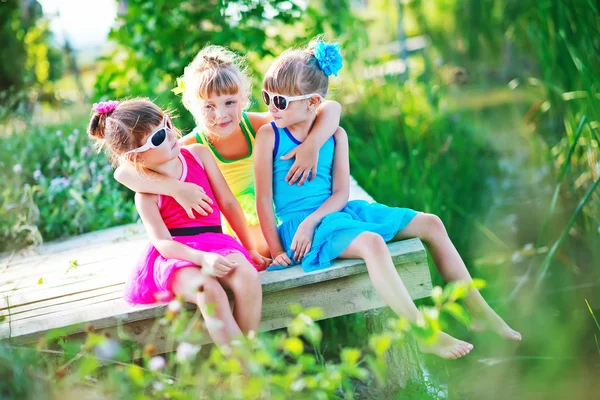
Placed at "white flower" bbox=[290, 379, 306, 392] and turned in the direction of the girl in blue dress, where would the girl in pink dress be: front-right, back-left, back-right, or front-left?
front-left

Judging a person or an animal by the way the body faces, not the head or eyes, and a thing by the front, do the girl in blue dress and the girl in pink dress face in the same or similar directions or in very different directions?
same or similar directions

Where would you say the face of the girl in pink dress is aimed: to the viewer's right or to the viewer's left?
to the viewer's right

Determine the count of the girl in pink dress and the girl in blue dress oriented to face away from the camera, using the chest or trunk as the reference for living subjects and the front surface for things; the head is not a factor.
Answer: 0

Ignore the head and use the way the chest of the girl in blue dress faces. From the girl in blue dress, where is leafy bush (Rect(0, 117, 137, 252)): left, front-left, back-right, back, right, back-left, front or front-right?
back

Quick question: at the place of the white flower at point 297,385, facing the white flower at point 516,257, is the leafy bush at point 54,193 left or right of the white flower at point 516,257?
left

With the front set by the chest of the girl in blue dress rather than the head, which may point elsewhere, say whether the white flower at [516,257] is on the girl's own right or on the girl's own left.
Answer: on the girl's own left

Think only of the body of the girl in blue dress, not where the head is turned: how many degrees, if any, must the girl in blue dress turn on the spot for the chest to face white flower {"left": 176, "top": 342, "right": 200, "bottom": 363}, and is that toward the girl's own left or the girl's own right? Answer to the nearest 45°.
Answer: approximately 45° to the girl's own right

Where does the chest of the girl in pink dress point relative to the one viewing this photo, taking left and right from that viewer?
facing the viewer and to the right of the viewer

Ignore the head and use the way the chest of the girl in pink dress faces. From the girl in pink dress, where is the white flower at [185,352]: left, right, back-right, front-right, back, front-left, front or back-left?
front-right
